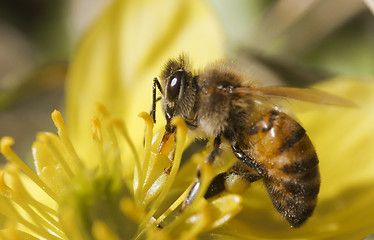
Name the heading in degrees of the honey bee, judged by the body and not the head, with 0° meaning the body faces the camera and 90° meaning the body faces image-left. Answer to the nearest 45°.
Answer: approximately 90°
